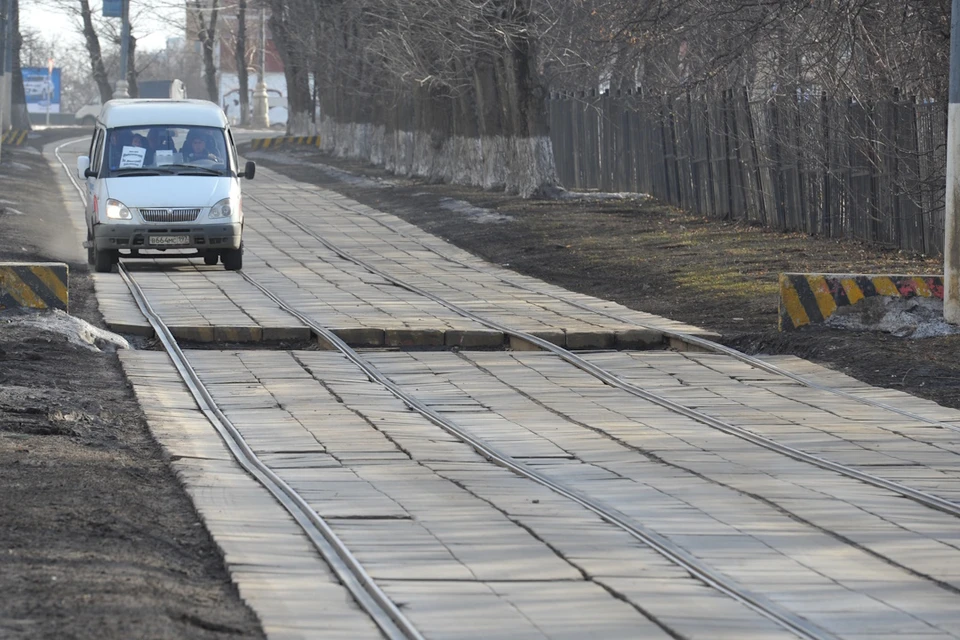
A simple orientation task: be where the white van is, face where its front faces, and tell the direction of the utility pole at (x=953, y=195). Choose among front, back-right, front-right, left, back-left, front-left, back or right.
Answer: front-left

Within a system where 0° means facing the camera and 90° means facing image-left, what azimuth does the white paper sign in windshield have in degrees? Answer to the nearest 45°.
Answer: approximately 0°

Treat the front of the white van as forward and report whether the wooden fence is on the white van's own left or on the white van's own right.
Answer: on the white van's own left

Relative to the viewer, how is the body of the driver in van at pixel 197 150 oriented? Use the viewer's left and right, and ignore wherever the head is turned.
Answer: facing the viewer

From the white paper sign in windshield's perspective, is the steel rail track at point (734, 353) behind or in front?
in front

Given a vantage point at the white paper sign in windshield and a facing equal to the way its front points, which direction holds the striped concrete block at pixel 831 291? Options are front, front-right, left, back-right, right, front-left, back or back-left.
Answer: front-left

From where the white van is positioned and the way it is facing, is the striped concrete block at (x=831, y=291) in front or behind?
in front

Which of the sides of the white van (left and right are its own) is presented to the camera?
front

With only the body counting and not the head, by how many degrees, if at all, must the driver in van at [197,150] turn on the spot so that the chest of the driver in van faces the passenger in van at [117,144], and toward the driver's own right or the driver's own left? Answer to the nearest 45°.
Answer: approximately 90° to the driver's own right

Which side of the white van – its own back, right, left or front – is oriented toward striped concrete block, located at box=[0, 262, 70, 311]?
front

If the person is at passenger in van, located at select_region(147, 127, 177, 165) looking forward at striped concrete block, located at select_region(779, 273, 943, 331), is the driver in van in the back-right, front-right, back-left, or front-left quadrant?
front-left

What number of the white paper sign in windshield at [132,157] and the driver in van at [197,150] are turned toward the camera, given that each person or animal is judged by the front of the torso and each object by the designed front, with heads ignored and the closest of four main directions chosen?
2
